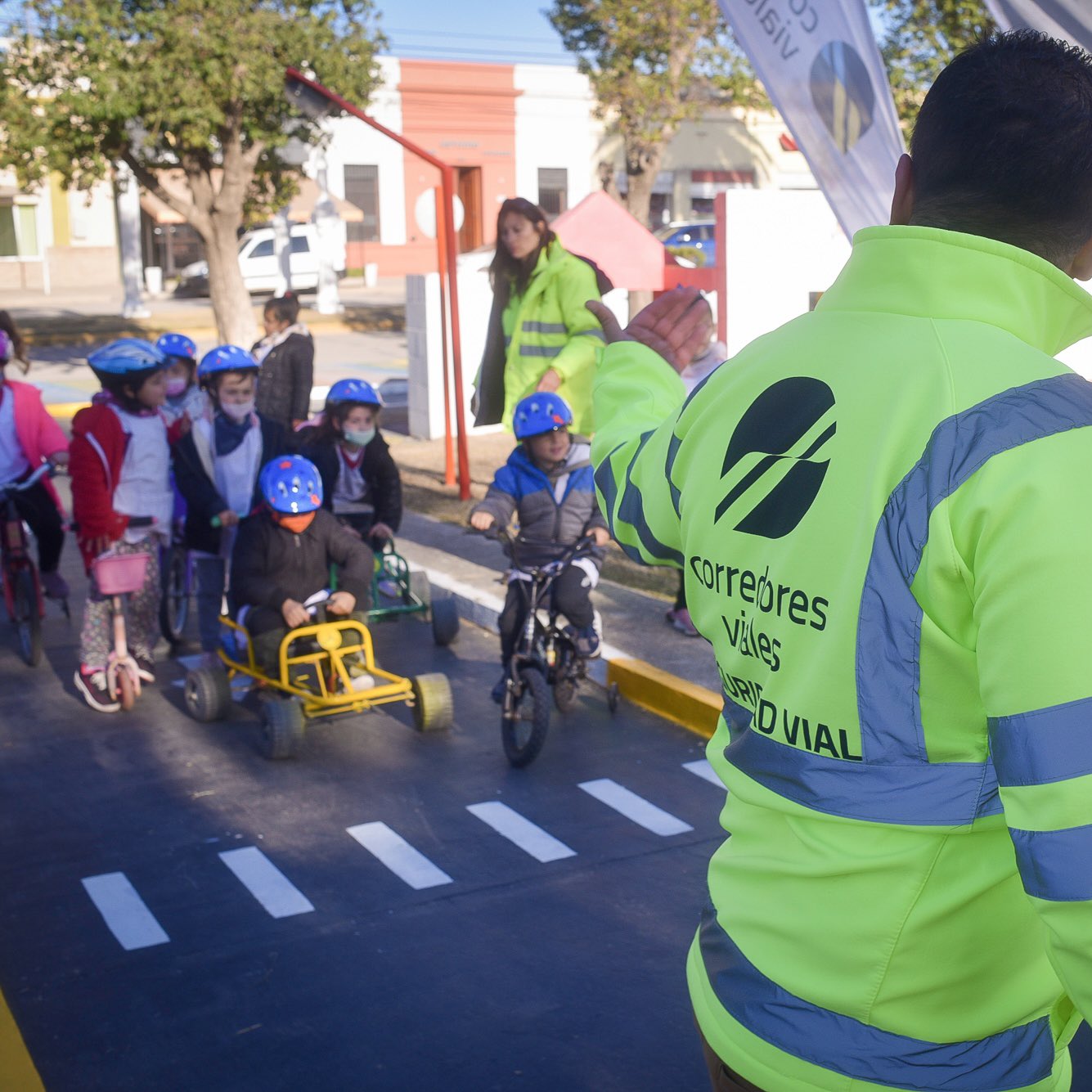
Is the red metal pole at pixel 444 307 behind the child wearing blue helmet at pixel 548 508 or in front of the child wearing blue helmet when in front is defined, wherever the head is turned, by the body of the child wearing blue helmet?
behind

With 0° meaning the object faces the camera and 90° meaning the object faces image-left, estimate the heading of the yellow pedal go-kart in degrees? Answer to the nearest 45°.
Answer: approximately 315°

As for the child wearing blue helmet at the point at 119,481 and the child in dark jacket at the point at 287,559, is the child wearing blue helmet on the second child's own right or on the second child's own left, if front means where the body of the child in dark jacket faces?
on the second child's own right

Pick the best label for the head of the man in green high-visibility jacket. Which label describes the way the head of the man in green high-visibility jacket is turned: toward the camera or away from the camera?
away from the camera

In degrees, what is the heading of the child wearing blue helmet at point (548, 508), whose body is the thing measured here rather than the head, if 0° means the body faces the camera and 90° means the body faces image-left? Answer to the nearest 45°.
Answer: approximately 0°

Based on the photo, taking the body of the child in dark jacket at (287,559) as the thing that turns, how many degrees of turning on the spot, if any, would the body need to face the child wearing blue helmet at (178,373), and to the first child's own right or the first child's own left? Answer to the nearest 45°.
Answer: approximately 180°

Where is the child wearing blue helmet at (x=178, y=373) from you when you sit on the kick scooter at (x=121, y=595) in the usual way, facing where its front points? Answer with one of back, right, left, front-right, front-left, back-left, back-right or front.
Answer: back

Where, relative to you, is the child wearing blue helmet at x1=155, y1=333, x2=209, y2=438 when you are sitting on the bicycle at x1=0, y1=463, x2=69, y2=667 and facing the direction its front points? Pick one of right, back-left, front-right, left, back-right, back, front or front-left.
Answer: back-left

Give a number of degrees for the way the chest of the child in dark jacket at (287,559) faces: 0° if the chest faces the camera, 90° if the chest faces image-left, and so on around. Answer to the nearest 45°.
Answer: approximately 0°
